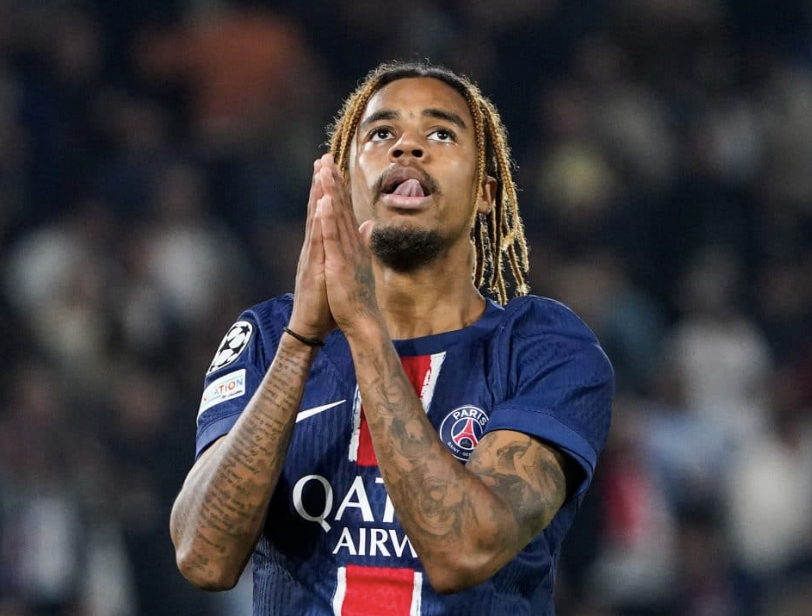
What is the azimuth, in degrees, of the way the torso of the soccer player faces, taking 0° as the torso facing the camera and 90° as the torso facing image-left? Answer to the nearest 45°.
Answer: approximately 0°
